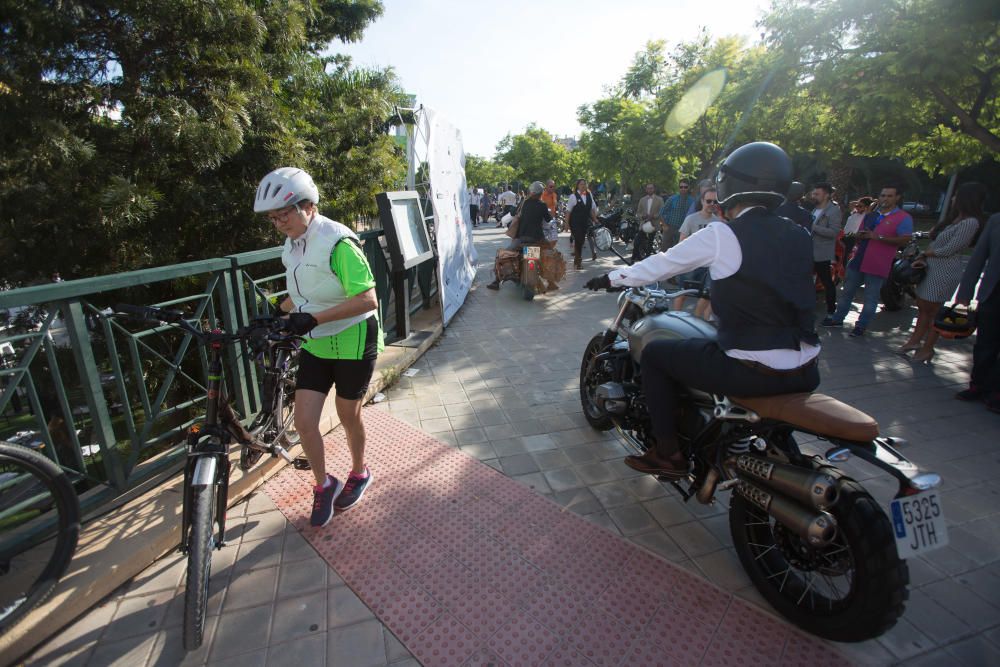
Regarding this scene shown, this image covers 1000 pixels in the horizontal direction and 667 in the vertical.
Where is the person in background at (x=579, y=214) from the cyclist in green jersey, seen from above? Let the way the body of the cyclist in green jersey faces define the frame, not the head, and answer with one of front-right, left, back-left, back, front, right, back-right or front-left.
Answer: back

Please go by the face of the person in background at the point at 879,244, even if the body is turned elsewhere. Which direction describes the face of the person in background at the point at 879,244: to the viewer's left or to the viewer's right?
to the viewer's left

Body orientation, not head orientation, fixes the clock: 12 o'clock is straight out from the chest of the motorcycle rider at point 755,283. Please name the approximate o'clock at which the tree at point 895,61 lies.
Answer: The tree is roughly at 2 o'clock from the motorcycle rider.

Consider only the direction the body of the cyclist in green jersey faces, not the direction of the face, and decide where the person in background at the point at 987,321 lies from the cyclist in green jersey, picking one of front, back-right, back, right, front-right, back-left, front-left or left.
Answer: back-left

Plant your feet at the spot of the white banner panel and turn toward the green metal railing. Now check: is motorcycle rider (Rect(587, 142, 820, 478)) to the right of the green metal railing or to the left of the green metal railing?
left

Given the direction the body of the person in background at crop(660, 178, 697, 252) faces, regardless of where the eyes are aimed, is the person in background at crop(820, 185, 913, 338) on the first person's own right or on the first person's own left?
on the first person's own left

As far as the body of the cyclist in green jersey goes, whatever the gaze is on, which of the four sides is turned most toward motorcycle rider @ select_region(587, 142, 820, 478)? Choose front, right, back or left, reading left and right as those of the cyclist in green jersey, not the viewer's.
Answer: left

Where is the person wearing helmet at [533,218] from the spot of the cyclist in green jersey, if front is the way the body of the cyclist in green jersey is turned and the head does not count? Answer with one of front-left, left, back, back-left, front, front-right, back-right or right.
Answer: back

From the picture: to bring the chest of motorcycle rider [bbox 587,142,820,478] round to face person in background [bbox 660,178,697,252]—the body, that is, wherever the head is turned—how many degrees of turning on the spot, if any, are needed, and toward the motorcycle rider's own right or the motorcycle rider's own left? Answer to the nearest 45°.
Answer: approximately 45° to the motorcycle rider's own right

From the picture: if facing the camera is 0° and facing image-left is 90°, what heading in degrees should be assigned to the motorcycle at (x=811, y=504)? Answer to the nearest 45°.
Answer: approximately 135°

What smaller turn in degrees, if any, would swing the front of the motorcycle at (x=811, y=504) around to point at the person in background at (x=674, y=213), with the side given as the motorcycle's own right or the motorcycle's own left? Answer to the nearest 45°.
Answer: approximately 45° to the motorcycle's own right
